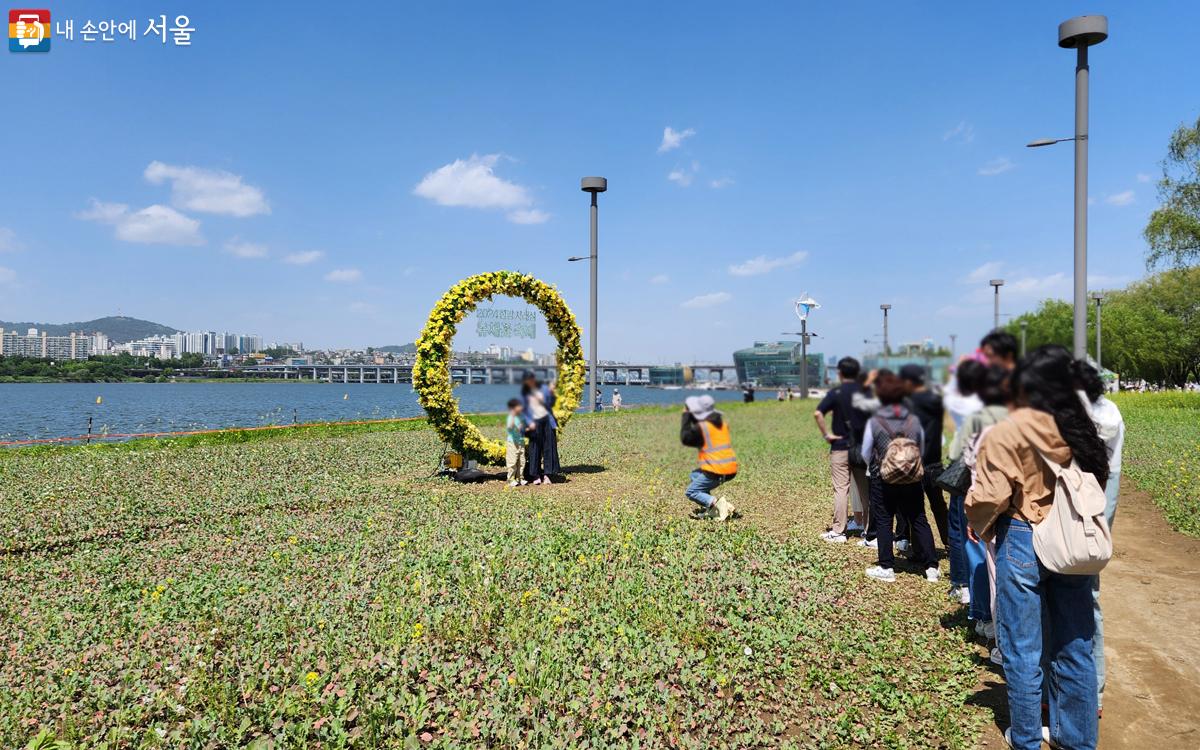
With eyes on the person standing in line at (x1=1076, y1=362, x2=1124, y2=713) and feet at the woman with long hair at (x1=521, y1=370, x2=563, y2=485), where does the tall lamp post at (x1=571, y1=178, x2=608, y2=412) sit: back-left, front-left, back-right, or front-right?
back-left

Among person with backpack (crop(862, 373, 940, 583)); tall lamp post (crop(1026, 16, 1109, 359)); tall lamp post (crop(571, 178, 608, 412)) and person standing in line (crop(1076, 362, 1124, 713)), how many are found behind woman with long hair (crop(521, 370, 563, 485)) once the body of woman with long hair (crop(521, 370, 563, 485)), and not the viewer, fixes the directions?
1

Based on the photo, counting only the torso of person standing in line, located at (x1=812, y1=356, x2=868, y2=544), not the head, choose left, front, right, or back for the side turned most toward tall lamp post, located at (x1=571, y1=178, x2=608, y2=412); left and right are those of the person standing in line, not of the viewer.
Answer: front

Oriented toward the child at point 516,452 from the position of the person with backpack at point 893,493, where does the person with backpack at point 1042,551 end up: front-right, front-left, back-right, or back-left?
back-left

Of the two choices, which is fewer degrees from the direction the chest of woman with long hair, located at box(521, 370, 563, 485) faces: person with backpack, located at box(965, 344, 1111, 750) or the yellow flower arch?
the person with backpack

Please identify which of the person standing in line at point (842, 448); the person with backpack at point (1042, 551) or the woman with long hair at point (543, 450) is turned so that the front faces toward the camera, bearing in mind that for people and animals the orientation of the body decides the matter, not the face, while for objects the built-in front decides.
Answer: the woman with long hair

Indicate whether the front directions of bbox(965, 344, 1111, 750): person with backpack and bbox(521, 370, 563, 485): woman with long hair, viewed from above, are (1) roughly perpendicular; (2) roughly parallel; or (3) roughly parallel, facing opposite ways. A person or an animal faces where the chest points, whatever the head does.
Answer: roughly parallel, facing opposite ways

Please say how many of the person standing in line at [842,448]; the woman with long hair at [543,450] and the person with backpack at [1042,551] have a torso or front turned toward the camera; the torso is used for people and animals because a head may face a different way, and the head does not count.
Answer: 1

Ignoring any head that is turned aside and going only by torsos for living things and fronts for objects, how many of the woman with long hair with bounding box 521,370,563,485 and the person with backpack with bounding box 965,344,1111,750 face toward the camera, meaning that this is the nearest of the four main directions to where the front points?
1

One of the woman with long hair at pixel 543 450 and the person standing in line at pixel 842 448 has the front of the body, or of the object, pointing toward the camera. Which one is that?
the woman with long hair

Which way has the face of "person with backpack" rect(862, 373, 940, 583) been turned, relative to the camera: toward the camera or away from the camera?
away from the camera

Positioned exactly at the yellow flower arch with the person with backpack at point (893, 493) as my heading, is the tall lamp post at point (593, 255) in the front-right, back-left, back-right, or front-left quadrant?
back-left

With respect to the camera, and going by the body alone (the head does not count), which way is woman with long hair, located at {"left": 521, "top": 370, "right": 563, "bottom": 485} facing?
toward the camera

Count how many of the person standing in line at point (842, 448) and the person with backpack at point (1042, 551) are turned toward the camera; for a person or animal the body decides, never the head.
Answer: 0

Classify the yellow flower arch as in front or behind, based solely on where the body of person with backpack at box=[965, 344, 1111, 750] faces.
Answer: in front

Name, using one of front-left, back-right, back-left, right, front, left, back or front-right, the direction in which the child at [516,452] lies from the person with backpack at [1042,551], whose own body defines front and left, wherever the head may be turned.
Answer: front

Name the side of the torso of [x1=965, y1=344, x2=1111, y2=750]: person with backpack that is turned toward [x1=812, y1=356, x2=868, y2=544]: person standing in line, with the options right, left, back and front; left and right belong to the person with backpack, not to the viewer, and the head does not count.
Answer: front

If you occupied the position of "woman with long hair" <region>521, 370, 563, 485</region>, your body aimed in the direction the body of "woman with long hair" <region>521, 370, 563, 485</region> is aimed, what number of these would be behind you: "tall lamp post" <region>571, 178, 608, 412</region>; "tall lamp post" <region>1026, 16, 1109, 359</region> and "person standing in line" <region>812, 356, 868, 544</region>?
1

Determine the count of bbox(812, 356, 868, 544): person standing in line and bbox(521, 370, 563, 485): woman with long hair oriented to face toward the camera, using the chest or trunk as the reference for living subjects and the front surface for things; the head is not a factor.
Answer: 1
